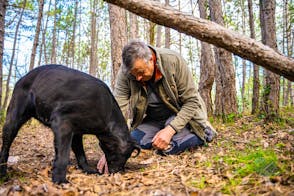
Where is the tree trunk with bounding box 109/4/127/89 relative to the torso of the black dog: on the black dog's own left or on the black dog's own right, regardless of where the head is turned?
on the black dog's own left

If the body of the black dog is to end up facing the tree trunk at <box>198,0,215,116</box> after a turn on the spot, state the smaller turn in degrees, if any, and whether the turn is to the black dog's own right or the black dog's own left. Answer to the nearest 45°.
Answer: approximately 45° to the black dog's own left

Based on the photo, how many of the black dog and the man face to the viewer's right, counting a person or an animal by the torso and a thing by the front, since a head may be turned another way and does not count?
1

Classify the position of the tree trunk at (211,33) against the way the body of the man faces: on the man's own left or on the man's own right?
on the man's own left

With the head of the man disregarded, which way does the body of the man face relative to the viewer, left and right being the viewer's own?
facing the viewer and to the left of the viewer

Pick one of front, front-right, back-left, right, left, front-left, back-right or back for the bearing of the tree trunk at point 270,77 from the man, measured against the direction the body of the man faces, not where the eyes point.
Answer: back

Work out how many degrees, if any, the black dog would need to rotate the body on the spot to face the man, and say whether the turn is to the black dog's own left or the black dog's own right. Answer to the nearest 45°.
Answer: approximately 45° to the black dog's own left

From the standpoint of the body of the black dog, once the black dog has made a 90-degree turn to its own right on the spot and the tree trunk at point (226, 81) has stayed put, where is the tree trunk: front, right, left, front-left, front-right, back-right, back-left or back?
back-left

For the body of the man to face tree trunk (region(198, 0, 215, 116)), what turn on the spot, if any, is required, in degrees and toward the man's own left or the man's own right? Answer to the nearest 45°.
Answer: approximately 135° to the man's own right

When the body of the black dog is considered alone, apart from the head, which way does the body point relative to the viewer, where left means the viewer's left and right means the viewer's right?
facing to the right of the viewer

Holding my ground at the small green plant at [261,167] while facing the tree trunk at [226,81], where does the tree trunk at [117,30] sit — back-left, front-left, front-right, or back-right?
front-left
